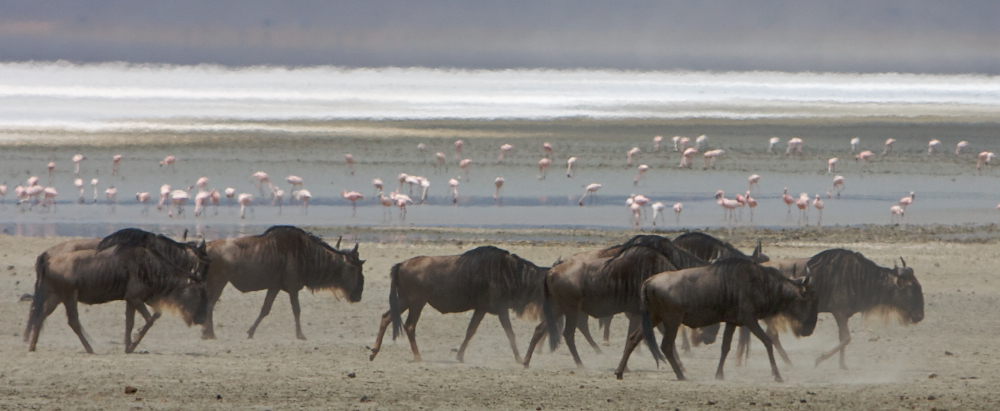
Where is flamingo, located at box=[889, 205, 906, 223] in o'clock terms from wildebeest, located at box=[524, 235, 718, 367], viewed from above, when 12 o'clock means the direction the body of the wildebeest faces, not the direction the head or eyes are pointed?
The flamingo is roughly at 10 o'clock from the wildebeest.

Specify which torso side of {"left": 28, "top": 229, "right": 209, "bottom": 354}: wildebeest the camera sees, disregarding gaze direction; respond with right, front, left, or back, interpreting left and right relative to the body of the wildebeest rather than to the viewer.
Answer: right

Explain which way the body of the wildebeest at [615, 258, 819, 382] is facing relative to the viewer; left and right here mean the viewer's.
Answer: facing to the right of the viewer

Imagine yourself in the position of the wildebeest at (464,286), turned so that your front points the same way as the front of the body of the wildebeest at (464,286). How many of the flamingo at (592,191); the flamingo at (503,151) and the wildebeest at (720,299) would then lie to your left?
2

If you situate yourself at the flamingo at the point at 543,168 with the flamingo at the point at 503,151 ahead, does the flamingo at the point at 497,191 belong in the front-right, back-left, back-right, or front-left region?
back-left

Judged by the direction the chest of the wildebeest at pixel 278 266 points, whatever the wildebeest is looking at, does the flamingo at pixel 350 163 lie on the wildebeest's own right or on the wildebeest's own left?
on the wildebeest's own left

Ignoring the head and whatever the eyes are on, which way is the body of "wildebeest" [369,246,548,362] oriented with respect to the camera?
to the viewer's right

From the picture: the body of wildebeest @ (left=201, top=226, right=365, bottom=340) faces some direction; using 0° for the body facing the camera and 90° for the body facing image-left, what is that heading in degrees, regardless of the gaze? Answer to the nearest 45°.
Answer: approximately 270°

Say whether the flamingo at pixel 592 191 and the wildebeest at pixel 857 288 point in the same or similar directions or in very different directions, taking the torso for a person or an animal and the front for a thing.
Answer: very different directions

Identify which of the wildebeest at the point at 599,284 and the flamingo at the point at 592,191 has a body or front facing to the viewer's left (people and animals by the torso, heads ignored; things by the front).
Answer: the flamingo

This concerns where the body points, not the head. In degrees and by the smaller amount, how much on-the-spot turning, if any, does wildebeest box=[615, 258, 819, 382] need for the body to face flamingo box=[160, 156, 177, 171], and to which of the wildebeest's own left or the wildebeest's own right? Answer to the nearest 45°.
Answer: approximately 135° to the wildebeest's own left

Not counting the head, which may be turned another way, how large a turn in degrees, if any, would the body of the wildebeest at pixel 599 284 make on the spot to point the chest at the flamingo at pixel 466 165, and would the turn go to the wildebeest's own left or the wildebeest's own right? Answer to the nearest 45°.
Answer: approximately 90° to the wildebeest's own left
